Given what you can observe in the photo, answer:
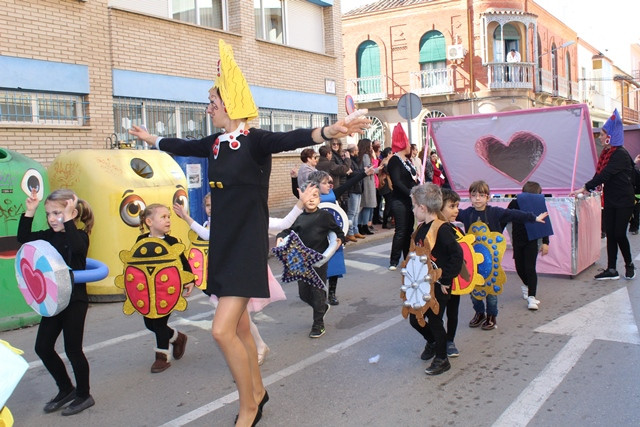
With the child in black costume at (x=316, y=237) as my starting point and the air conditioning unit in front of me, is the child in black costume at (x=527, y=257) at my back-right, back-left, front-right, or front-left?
front-right

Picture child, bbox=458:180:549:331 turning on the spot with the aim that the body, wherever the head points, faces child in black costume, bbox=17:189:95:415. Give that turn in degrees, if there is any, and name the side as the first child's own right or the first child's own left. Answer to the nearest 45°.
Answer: approximately 45° to the first child's own right

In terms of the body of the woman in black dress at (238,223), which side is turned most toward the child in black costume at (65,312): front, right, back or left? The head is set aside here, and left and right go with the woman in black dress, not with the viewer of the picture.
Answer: right

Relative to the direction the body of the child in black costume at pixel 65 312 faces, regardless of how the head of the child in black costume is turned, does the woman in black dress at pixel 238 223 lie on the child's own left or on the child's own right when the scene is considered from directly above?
on the child's own left

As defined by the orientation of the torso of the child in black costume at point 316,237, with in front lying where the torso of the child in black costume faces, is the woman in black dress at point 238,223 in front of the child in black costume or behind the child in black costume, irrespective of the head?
in front

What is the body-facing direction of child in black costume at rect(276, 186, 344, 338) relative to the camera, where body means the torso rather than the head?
toward the camera

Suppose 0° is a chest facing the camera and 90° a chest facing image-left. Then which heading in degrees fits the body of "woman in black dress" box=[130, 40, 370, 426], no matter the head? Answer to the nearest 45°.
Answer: approximately 45°

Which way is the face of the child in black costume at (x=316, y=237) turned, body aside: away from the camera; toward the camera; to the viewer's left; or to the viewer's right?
toward the camera

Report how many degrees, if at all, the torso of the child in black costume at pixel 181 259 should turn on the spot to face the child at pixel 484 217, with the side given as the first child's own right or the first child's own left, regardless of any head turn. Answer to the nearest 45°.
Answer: approximately 90° to the first child's own left

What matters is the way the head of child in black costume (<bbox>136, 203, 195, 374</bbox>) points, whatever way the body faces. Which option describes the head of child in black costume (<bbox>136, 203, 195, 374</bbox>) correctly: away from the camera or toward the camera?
toward the camera

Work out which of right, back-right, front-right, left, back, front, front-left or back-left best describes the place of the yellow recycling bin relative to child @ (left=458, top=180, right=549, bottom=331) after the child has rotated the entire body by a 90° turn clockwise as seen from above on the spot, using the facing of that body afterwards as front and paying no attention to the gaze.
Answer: front

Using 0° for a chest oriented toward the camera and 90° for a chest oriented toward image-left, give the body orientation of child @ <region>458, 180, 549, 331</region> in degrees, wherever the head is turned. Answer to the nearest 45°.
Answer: approximately 0°
